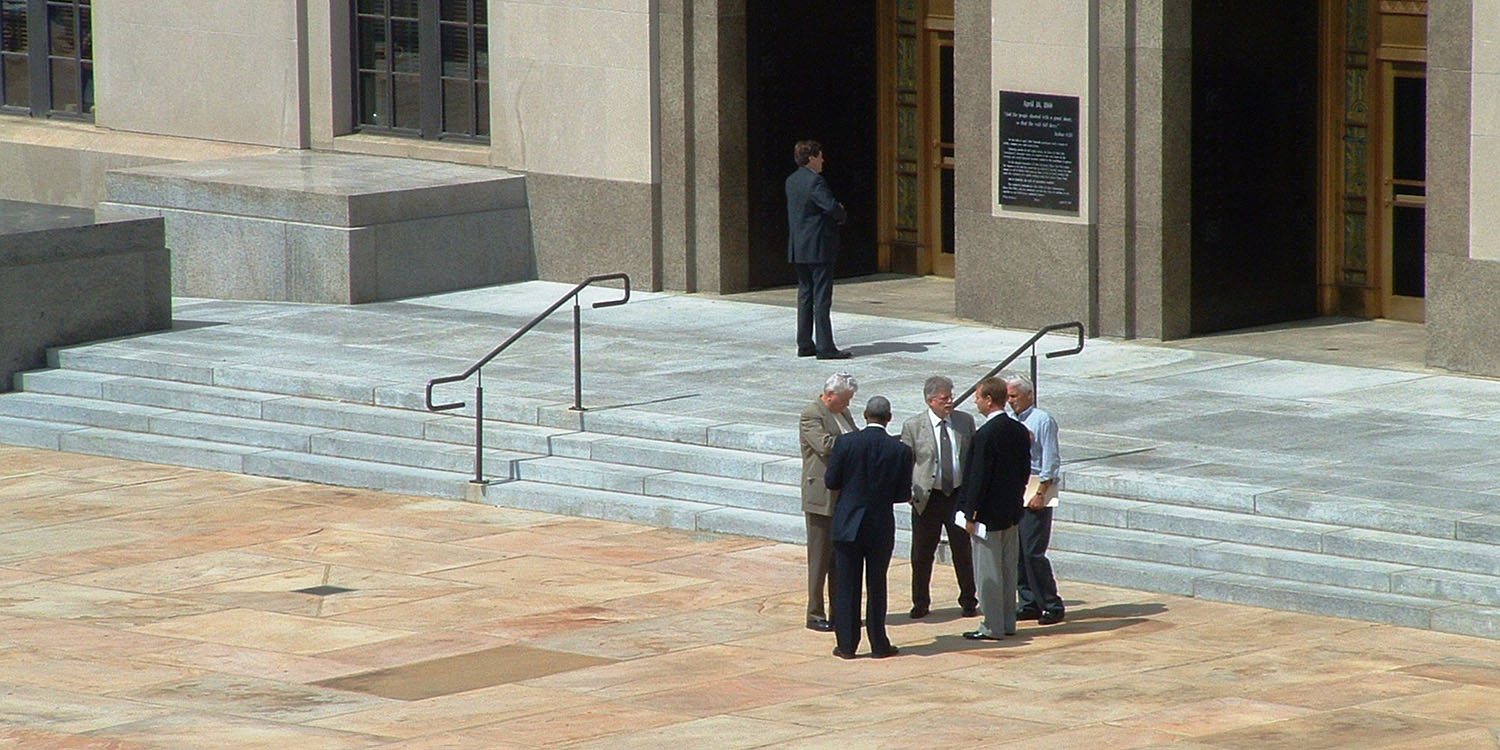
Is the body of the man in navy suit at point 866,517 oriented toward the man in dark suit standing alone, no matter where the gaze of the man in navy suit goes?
yes

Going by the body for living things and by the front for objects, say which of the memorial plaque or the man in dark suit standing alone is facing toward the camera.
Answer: the memorial plaque

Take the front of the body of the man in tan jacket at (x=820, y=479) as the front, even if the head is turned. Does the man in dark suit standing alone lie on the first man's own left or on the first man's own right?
on the first man's own left

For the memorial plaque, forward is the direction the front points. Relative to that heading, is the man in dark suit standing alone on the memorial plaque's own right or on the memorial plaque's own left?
on the memorial plaque's own right

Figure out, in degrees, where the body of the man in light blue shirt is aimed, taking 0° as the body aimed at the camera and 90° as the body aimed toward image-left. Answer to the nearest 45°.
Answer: approximately 45°

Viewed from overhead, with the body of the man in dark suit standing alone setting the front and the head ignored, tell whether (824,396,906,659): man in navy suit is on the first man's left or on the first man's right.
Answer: on the first man's right

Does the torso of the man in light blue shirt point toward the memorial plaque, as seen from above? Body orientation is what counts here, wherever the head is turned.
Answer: no

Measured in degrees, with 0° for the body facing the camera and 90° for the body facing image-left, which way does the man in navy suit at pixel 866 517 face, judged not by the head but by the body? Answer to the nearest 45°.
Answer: approximately 180°

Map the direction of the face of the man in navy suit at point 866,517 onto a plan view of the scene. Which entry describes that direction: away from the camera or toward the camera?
away from the camera

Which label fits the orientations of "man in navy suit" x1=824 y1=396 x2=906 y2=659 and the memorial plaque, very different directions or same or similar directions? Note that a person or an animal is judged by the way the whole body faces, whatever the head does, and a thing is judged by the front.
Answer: very different directions

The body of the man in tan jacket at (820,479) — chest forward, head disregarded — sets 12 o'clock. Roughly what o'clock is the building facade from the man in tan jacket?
The building facade is roughly at 9 o'clock from the man in tan jacket.

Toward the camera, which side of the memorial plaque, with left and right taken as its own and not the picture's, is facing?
front

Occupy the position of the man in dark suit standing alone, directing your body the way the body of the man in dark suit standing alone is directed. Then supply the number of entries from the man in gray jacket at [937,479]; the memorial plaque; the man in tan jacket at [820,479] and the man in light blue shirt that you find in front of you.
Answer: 1

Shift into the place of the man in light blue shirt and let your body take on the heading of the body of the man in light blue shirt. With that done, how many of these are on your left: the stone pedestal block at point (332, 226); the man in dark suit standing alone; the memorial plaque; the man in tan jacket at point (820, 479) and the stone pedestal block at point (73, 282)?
0

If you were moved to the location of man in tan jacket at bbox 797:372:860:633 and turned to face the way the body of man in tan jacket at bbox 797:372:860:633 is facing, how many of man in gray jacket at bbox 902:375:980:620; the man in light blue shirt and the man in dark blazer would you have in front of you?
3
